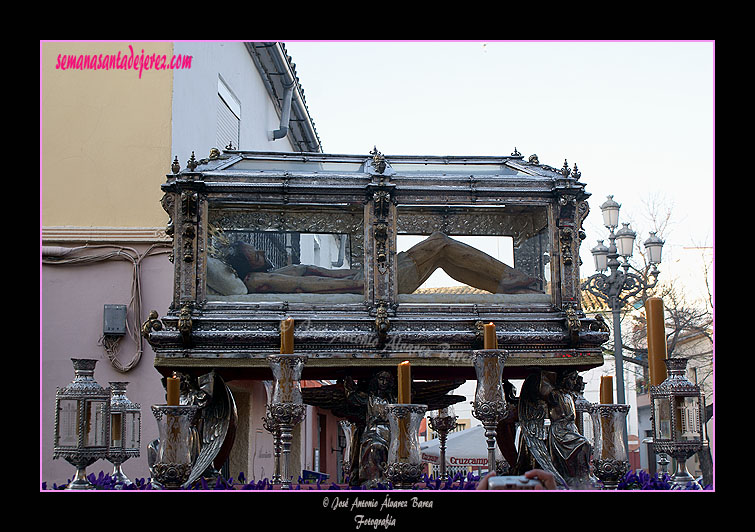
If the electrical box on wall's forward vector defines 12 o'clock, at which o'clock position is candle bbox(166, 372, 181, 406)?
The candle is roughly at 12 o'clock from the electrical box on wall.

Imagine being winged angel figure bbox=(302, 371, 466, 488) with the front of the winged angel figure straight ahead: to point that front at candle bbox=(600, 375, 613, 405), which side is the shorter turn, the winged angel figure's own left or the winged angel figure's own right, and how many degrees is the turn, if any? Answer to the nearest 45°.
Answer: approximately 45° to the winged angel figure's own left

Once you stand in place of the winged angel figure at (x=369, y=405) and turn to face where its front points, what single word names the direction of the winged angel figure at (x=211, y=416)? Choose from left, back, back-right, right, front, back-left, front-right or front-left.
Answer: right

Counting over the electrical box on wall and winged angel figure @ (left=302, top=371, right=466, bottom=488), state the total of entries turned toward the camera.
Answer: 2

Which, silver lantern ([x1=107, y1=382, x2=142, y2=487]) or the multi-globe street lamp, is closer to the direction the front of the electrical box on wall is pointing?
the silver lantern

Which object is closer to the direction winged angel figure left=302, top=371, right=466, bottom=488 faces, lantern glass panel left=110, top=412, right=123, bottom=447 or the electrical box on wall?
the lantern glass panel

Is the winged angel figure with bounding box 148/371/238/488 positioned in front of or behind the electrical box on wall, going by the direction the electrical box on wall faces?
in front

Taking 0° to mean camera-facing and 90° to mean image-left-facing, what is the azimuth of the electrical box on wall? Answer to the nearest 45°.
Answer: approximately 0°

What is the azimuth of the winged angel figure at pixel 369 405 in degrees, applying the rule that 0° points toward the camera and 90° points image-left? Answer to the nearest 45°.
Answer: approximately 0°

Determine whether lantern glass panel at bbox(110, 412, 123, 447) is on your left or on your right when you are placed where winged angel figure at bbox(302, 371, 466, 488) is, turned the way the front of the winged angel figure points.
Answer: on your right
